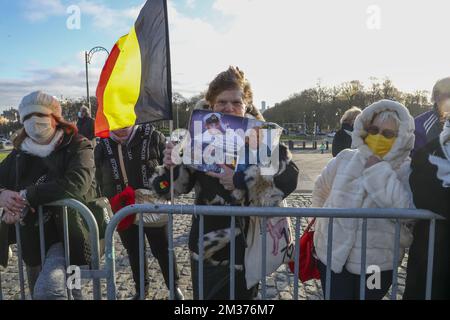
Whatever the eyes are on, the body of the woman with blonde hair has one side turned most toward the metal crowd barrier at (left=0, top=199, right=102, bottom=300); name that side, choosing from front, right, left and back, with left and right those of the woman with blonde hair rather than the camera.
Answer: right

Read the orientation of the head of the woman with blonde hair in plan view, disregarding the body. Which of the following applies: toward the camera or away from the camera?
toward the camera

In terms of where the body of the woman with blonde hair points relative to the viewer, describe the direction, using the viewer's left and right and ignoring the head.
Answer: facing the viewer
